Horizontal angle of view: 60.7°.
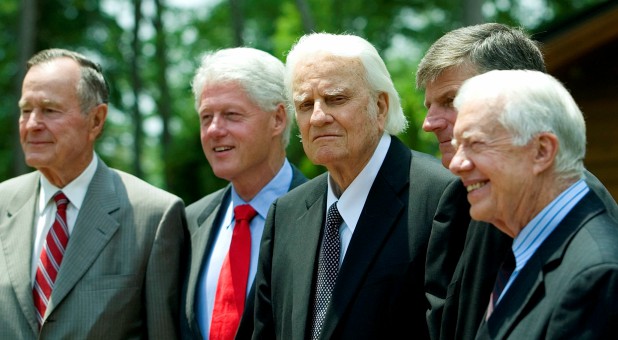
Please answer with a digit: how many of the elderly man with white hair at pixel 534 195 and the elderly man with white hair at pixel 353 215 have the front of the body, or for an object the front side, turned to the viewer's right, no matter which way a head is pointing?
0

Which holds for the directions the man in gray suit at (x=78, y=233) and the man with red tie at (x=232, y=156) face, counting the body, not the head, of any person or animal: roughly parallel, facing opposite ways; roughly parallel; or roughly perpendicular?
roughly parallel

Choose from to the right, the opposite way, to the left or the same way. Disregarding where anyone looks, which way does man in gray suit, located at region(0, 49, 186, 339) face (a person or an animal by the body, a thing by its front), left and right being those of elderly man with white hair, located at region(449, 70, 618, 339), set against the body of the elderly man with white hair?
to the left

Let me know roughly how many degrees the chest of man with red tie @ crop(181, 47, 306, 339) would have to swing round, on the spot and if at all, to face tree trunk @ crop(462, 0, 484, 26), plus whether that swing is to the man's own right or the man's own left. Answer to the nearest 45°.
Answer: approximately 180°

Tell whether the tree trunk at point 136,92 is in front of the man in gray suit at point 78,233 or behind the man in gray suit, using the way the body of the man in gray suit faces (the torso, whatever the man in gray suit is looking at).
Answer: behind

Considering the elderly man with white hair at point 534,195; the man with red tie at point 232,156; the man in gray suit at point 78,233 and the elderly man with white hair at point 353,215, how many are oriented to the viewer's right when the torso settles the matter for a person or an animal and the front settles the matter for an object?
0

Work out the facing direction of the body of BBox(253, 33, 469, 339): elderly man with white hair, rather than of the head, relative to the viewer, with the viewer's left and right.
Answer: facing the viewer and to the left of the viewer

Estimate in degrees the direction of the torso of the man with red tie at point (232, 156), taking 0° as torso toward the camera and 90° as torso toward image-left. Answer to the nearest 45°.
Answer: approximately 45°

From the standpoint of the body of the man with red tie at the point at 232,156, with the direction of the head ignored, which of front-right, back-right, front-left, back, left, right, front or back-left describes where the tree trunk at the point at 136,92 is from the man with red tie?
back-right

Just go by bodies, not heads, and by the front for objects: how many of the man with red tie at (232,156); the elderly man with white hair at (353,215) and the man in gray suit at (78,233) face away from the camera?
0

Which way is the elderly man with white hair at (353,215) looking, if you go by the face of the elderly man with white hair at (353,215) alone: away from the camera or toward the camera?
toward the camera

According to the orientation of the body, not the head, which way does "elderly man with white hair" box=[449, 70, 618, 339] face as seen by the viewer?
to the viewer's left

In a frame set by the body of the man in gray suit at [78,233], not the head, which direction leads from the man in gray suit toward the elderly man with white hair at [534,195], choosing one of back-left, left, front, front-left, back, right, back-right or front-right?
left
